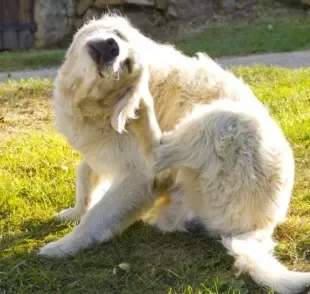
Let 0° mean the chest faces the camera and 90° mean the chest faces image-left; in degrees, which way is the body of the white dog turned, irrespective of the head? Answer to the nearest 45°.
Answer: approximately 45°
